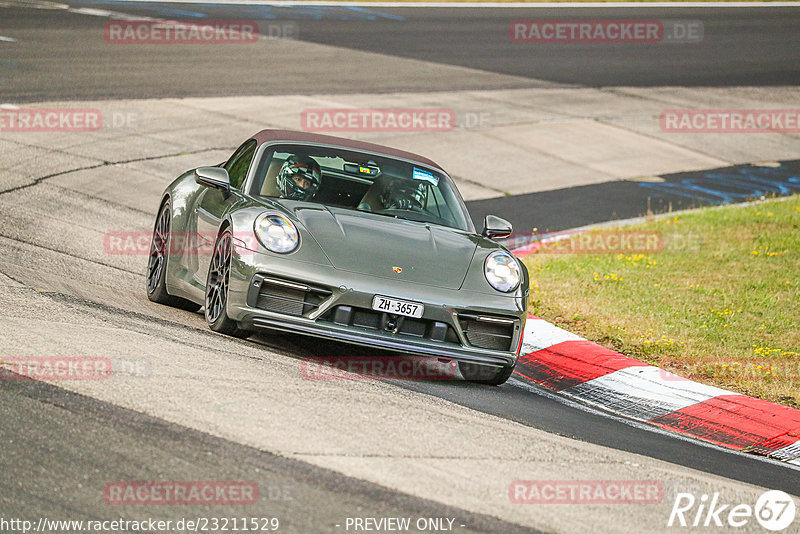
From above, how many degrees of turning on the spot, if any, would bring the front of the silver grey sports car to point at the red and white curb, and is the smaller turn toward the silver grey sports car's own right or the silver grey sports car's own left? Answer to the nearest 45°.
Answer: approximately 45° to the silver grey sports car's own left

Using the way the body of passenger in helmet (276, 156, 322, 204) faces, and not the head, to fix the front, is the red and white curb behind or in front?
in front

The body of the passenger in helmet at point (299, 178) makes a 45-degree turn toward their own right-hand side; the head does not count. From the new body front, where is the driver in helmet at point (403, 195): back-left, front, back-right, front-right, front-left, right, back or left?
left

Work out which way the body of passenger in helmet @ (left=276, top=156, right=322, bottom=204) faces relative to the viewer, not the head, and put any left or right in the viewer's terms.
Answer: facing the viewer and to the right of the viewer
